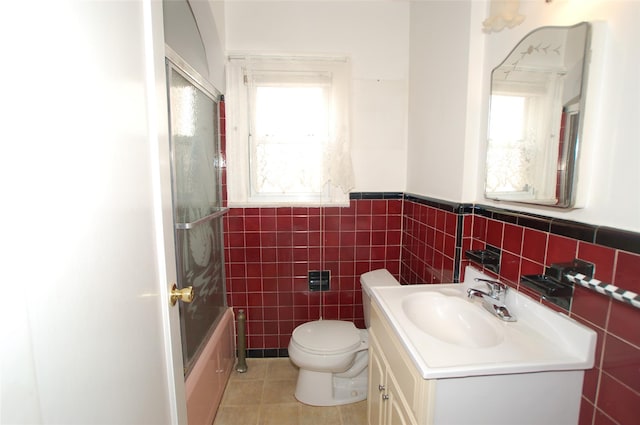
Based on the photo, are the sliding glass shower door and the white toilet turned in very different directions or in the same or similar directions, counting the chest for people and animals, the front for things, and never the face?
very different directions

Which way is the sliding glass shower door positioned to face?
to the viewer's right
